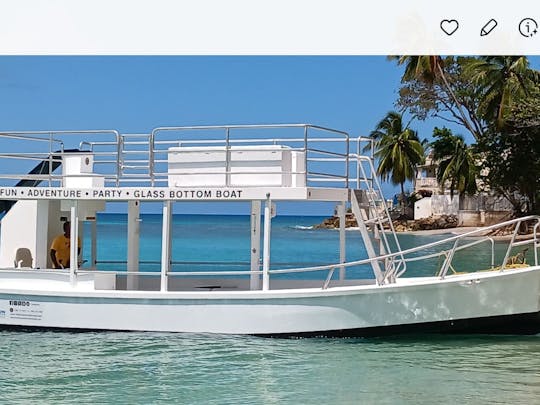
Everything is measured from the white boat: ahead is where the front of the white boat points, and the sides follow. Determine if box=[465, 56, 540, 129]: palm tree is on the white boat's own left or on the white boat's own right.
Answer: on the white boat's own left

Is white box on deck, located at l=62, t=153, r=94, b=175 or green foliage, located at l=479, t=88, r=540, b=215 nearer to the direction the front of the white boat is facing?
the green foliage

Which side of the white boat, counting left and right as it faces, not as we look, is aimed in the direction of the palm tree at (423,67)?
left

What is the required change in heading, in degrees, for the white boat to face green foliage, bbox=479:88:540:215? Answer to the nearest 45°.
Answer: approximately 45° to its left

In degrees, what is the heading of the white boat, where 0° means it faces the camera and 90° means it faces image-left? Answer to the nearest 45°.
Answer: approximately 270°
